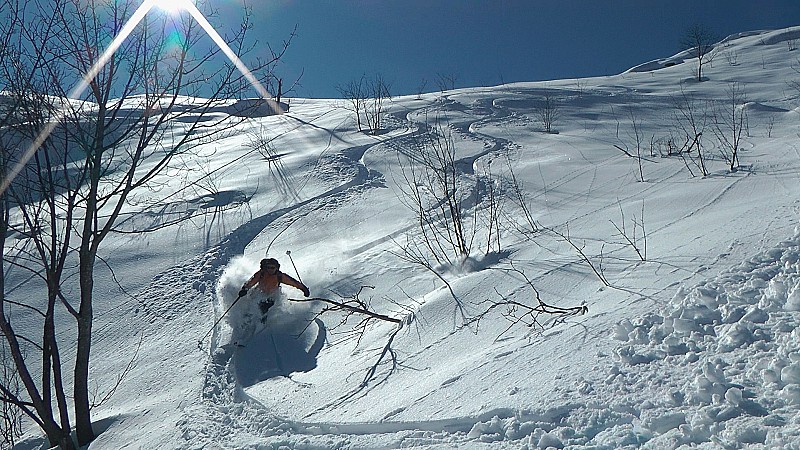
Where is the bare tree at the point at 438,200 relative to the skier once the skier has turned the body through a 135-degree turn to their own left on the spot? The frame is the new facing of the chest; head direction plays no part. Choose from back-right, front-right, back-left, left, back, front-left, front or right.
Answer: front

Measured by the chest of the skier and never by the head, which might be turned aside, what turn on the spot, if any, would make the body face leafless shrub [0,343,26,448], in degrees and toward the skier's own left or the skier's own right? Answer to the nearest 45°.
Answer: approximately 90° to the skier's own right

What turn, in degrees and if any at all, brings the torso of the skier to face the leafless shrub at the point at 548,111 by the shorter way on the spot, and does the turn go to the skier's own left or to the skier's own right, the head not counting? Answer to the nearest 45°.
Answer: approximately 135° to the skier's own left

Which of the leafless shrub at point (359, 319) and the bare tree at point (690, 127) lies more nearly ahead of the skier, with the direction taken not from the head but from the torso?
the leafless shrub

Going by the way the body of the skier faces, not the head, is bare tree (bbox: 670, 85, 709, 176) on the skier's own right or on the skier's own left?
on the skier's own left

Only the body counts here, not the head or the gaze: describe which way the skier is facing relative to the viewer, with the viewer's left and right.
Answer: facing the viewer

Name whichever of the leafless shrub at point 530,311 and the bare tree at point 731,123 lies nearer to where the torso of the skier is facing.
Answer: the leafless shrub

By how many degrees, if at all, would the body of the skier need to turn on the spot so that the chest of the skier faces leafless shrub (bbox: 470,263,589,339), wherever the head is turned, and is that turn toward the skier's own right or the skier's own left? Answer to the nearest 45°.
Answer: approximately 45° to the skier's own left

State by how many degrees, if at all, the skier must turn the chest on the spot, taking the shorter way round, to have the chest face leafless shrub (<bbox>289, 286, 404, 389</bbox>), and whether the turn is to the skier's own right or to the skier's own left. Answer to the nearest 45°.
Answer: approximately 45° to the skier's own left
